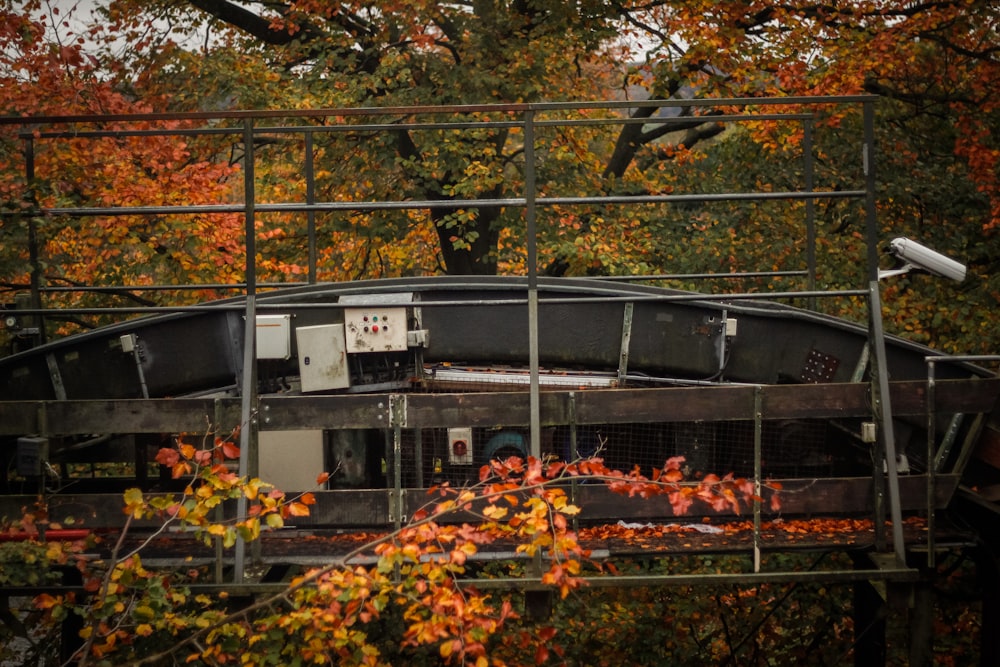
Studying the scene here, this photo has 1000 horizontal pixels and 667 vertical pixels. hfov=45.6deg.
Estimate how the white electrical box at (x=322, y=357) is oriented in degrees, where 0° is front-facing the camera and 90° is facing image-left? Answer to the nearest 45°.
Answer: approximately 0°

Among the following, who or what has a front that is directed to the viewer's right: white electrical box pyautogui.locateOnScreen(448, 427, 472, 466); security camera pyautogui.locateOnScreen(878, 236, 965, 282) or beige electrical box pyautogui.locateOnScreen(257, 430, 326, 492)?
the security camera

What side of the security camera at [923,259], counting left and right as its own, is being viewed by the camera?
right

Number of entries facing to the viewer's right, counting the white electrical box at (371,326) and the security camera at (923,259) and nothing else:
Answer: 1

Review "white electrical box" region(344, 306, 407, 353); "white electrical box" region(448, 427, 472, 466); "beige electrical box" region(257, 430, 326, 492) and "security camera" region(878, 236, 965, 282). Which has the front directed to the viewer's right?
the security camera

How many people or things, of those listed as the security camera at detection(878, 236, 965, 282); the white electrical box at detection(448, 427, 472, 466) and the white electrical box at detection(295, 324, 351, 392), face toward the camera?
2

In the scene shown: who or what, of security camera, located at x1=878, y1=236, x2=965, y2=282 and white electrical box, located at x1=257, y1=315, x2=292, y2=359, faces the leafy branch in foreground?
the white electrical box

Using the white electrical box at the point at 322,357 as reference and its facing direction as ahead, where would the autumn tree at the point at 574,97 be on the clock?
The autumn tree is roughly at 7 o'clock from the white electrical box.

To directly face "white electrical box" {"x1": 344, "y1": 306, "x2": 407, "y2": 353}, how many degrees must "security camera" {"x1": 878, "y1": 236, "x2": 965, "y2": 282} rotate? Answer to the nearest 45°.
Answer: approximately 180°

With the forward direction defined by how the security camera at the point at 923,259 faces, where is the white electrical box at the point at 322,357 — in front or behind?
behind
